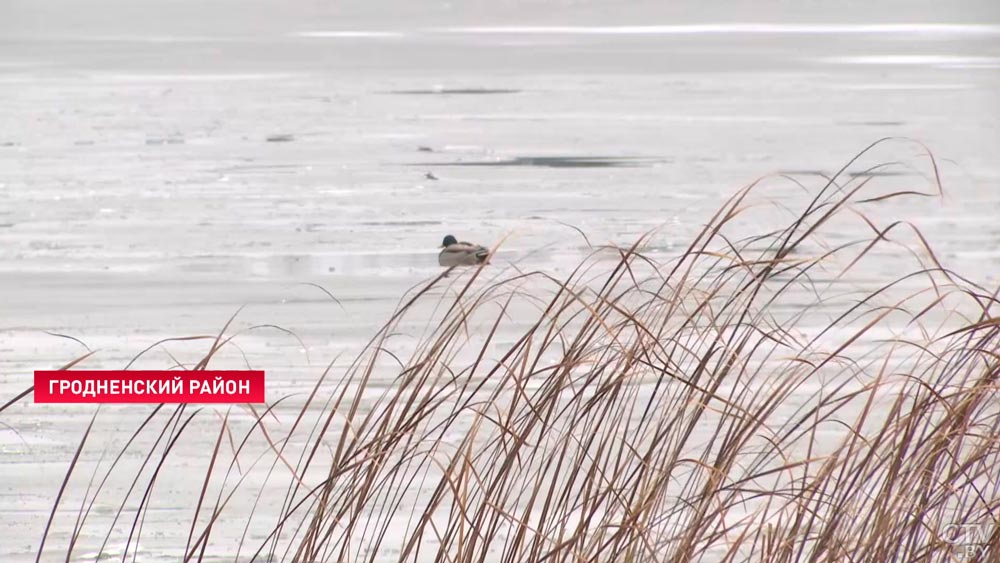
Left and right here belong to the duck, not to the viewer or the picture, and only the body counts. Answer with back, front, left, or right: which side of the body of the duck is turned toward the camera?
left
